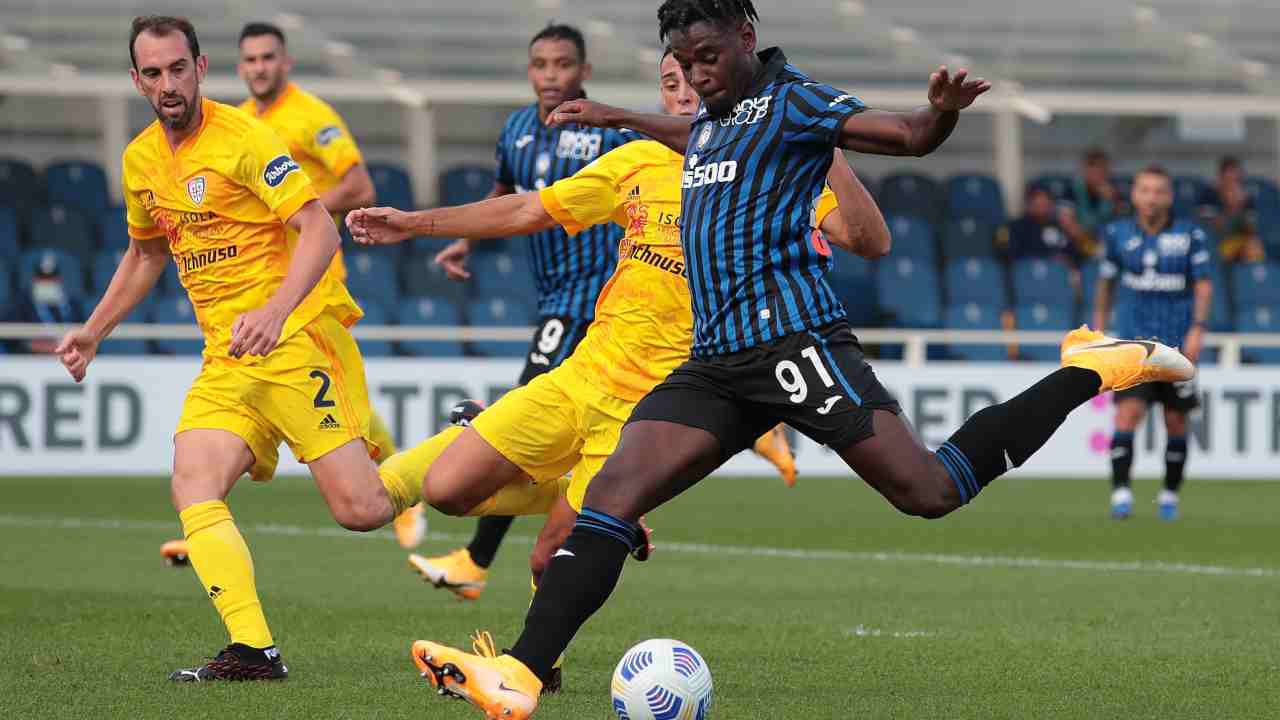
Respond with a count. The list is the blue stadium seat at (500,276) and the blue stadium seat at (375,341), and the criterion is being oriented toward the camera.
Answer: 2

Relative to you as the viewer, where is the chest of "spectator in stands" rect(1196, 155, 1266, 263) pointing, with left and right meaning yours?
facing the viewer

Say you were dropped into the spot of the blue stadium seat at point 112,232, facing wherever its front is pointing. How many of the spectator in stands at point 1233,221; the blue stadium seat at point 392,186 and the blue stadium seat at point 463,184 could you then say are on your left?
3

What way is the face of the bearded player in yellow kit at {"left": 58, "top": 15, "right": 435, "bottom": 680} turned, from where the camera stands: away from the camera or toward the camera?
toward the camera

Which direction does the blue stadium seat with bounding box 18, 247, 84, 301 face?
toward the camera

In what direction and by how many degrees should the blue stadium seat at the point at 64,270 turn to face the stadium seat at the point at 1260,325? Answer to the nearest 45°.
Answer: approximately 90° to its left

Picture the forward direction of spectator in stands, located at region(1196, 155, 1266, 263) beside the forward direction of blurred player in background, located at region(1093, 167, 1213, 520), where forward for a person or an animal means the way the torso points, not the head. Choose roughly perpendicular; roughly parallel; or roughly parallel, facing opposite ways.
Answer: roughly parallel

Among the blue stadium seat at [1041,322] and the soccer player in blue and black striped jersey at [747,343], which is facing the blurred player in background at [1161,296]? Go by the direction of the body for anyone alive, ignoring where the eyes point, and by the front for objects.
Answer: the blue stadium seat

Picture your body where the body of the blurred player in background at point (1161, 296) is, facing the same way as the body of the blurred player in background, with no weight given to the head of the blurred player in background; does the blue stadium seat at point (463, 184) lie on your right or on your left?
on your right

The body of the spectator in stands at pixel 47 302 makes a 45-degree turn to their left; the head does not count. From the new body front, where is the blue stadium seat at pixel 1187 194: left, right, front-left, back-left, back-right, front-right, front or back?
front-left

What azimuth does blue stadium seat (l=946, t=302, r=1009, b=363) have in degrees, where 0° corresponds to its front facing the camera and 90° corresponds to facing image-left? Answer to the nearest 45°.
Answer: approximately 0°

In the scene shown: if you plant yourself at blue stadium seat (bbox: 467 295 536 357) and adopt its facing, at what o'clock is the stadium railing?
The stadium railing is roughly at 12 o'clock from the blue stadium seat.

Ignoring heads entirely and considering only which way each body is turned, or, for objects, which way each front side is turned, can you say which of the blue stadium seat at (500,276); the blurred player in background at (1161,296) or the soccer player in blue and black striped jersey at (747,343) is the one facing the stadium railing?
the blue stadium seat

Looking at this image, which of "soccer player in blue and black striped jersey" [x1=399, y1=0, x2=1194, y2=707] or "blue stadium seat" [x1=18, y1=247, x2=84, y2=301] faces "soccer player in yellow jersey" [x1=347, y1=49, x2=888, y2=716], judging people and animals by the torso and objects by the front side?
the blue stadium seat

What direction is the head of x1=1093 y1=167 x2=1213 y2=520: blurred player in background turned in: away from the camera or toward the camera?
toward the camera

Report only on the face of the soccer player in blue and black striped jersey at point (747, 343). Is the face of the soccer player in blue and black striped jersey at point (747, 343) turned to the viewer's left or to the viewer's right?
to the viewer's left

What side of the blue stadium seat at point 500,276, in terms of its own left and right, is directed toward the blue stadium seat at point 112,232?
right

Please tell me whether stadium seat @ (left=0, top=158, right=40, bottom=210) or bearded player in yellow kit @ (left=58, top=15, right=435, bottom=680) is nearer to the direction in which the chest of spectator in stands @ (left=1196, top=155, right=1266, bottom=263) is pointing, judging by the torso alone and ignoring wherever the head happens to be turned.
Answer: the bearded player in yellow kit

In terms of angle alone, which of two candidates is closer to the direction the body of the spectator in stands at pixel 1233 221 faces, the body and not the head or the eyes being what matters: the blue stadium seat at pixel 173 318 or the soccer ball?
the soccer ball
